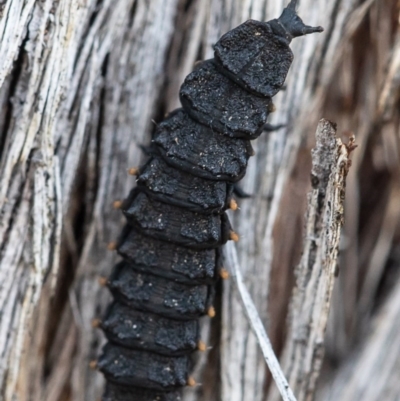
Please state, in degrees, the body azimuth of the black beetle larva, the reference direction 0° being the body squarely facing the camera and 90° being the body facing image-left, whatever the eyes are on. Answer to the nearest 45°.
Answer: approximately 225°
